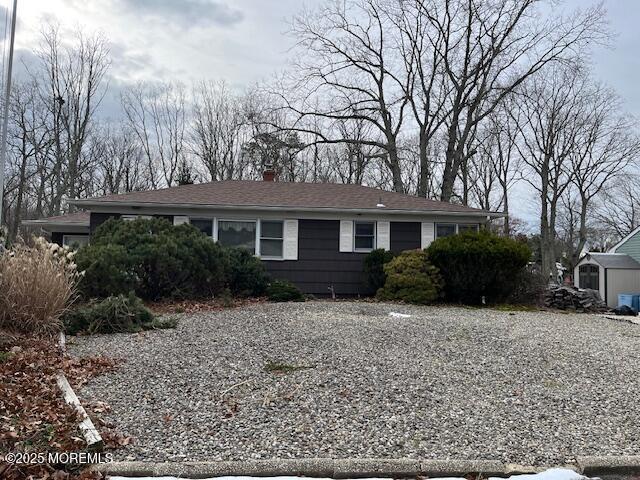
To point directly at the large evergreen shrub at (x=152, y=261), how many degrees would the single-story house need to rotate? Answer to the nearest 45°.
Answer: approximately 45° to its right

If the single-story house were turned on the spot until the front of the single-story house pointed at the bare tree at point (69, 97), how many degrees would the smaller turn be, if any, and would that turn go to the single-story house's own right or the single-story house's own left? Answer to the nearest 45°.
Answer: approximately 135° to the single-story house's own right

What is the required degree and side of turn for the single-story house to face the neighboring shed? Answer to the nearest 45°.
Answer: approximately 90° to its left

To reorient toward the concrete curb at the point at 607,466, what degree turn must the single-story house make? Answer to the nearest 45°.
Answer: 0° — it already faces it

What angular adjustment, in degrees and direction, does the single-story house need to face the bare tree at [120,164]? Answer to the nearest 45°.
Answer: approximately 135° to its right

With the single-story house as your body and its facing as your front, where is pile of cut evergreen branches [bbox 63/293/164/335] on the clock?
The pile of cut evergreen branches is roughly at 1 o'clock from the single-story house.

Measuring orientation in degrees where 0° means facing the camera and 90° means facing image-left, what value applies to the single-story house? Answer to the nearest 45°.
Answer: approximately 0°

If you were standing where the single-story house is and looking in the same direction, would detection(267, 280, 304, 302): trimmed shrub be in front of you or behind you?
in front

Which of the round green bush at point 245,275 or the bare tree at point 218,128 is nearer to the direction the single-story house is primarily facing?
the round green bush

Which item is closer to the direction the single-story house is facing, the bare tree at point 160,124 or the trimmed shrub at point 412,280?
the trimmed shrub

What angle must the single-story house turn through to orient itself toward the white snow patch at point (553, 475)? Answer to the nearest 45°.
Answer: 0° — it already faces it

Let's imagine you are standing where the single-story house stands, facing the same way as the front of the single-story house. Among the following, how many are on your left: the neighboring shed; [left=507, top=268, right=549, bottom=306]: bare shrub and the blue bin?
3

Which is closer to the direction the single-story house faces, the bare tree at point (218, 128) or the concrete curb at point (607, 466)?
the concrete curb

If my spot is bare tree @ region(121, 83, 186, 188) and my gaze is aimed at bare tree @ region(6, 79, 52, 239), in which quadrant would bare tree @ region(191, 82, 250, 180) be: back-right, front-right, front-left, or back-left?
back-left

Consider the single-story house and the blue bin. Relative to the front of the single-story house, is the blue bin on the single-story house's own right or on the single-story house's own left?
on the single-story house's own left
